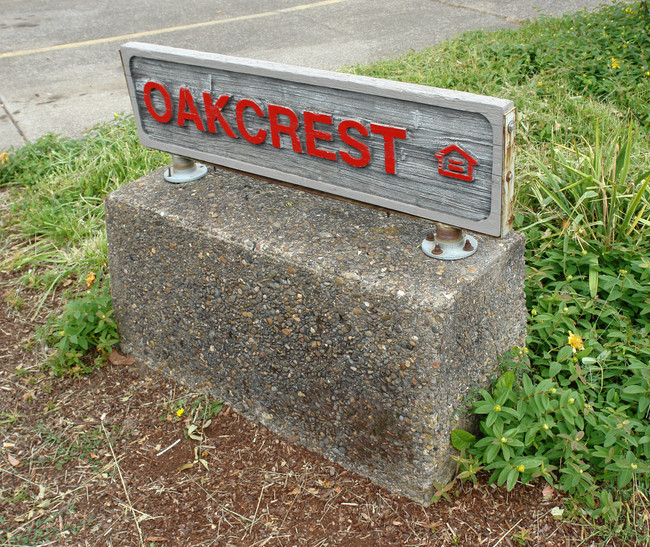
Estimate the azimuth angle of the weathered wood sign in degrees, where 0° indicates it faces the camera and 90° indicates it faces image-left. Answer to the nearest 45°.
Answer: approximately 45°

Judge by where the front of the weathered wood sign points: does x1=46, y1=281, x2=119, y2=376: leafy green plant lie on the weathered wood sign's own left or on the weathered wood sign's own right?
on the weathered wood sign's own right
